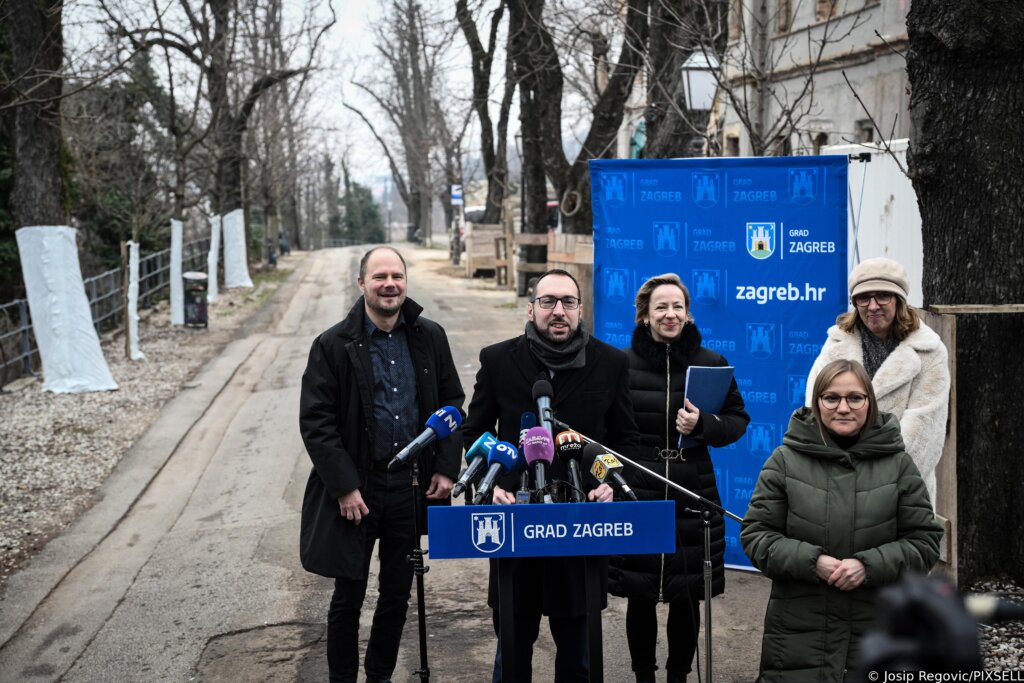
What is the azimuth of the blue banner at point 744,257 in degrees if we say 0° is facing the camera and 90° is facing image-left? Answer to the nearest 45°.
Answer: approximately 0°

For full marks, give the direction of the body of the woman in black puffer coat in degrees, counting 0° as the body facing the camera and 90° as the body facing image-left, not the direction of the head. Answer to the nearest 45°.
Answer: approximately 0°

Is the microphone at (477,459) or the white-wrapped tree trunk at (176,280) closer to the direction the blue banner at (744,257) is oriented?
the microphone

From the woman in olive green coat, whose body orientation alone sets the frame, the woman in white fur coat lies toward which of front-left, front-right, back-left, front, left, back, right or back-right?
back

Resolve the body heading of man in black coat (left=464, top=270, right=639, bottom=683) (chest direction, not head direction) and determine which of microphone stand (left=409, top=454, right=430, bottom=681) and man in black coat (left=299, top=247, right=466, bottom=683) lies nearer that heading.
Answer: the microphone stand
